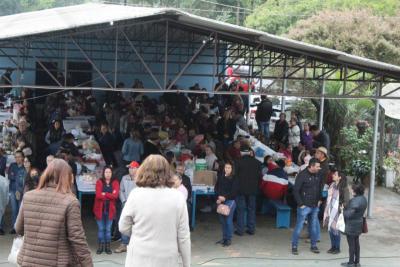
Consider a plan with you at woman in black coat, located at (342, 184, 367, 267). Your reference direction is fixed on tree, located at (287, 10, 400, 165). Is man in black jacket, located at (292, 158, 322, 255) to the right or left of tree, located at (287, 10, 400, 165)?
left

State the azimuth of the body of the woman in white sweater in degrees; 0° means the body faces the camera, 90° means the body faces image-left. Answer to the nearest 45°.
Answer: approximately 180°

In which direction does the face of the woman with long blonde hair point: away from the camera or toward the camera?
away from the camera

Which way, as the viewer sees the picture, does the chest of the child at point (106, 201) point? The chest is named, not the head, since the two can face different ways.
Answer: toward the camera

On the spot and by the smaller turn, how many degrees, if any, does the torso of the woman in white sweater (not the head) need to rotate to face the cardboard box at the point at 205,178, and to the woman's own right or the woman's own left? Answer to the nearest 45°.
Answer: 0° — they already face it

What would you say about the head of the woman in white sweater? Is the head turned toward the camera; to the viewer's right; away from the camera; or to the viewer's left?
away from the camera

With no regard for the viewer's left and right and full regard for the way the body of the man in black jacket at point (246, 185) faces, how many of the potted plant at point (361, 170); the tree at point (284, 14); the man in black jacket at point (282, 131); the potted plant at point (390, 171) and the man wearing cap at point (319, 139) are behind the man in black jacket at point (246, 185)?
0

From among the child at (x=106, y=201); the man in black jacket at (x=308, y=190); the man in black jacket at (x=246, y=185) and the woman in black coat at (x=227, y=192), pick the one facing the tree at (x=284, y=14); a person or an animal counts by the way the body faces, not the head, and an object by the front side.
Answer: the man in black jacket at (x=246, y=185)

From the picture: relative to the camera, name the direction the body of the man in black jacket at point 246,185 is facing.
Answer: away from the camera

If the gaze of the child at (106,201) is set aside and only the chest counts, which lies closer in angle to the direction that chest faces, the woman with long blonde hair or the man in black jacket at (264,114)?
the woman with long blonde hair

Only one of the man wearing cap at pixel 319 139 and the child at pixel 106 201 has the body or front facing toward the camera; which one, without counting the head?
the child

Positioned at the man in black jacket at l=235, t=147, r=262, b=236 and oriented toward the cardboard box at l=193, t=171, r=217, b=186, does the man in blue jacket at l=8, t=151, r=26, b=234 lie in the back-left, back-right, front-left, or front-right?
front-left

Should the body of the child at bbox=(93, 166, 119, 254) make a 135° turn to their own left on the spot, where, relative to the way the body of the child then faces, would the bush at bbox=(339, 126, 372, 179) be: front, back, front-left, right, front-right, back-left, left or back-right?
front

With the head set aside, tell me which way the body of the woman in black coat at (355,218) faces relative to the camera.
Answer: to the viewer's left
